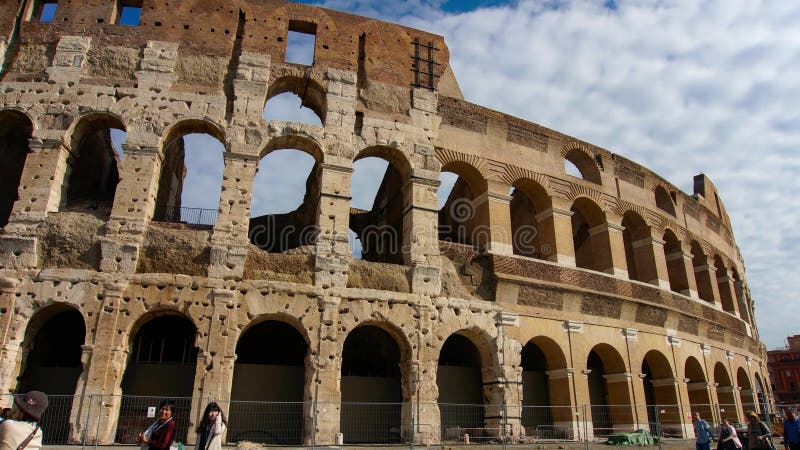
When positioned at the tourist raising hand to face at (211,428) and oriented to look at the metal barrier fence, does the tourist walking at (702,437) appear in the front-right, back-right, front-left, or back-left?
front-right

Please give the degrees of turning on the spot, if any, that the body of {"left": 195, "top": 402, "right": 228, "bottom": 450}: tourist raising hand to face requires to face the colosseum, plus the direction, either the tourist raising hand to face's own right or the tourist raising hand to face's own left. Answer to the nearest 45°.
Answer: approximately 180°

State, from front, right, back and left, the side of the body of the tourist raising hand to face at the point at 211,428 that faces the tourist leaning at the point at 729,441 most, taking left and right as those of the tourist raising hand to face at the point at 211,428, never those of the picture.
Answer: left

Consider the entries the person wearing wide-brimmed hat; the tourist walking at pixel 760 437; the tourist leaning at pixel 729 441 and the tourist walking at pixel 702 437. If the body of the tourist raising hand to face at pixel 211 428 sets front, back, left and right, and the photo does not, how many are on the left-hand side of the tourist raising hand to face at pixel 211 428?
3

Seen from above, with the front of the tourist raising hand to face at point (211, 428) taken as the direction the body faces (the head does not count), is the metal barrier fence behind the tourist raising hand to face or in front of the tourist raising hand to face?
behind

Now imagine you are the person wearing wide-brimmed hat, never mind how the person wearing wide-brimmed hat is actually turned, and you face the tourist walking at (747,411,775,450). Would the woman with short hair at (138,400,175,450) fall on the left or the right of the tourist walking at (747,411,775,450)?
left

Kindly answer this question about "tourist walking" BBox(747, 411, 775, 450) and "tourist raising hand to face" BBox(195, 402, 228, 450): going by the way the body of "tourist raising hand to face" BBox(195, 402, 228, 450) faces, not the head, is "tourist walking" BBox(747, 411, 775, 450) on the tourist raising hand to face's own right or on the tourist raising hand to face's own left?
on the tourist raising hand to face's own left

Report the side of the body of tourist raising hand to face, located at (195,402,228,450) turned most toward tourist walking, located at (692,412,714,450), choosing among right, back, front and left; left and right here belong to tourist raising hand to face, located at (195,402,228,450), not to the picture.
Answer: left

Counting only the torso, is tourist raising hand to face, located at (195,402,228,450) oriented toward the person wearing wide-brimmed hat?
no

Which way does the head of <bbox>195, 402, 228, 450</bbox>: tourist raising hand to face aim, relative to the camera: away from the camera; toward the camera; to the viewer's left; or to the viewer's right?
toward the camera

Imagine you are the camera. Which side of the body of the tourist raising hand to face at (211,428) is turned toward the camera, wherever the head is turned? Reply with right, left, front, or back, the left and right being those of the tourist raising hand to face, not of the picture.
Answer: front
